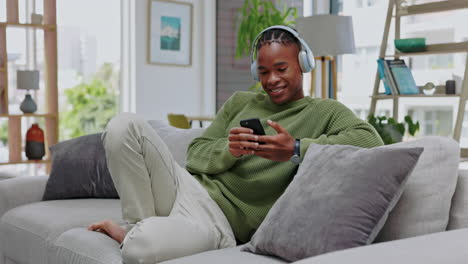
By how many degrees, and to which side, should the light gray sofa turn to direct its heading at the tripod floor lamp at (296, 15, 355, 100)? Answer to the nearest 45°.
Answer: approximately 180°

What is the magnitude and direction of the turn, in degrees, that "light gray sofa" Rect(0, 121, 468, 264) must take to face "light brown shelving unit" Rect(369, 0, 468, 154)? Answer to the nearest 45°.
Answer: approximately 135° to its left

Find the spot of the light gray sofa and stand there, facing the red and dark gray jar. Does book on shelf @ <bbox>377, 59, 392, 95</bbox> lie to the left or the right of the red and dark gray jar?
right

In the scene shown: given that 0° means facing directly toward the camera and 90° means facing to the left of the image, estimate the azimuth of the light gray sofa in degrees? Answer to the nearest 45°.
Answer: approximately 0°

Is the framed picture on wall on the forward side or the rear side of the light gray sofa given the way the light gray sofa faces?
on the rear side

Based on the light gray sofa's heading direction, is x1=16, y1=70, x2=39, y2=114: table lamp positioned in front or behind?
behind

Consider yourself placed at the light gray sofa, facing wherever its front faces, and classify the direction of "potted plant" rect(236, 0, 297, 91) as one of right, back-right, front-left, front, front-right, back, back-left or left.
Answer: back

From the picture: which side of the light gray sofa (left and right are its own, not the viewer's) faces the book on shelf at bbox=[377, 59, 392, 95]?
back

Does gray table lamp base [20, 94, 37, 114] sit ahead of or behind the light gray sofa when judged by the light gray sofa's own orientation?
behind

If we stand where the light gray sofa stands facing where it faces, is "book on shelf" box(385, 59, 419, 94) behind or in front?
behind
